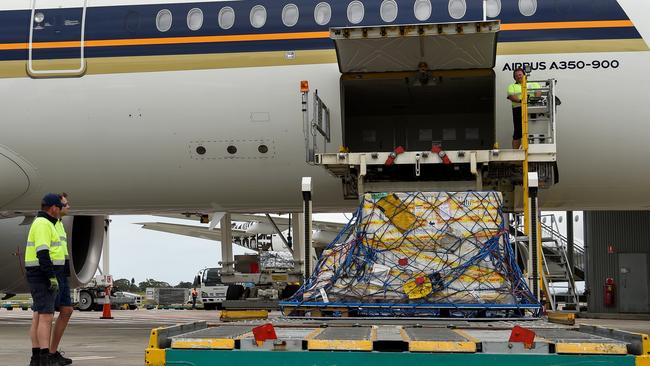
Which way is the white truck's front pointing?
toward the camera

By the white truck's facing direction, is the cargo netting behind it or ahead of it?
ahead

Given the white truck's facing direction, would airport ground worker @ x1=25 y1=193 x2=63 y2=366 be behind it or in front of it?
in front

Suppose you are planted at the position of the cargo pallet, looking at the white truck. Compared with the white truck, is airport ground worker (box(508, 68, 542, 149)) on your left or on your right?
right

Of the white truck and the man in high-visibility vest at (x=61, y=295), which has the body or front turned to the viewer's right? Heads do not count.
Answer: the man in high-visibility vest

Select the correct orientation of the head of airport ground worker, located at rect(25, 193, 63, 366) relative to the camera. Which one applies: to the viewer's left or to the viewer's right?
to the viewer's right

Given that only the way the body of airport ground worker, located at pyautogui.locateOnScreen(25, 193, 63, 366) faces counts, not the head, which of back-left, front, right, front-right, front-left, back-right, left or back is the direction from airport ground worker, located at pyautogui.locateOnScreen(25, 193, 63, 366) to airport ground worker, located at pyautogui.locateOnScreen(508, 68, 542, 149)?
front

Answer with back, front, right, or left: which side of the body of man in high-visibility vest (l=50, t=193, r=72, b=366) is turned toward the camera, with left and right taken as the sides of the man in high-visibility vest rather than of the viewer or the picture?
right

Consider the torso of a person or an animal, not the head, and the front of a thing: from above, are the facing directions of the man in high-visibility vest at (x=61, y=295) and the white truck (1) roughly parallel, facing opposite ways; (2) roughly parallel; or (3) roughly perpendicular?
roughly perpendicular

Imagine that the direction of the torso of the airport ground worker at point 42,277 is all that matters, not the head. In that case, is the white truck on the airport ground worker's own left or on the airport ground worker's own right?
on the airport ground worker's own left

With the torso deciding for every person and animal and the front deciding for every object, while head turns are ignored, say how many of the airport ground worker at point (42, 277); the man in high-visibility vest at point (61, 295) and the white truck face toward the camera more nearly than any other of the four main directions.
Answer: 1

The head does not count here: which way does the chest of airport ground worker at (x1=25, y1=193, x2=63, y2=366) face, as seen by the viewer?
to the viewer's right

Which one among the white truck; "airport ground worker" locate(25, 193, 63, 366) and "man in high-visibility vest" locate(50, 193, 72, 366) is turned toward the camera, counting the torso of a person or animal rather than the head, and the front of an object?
the white truck
